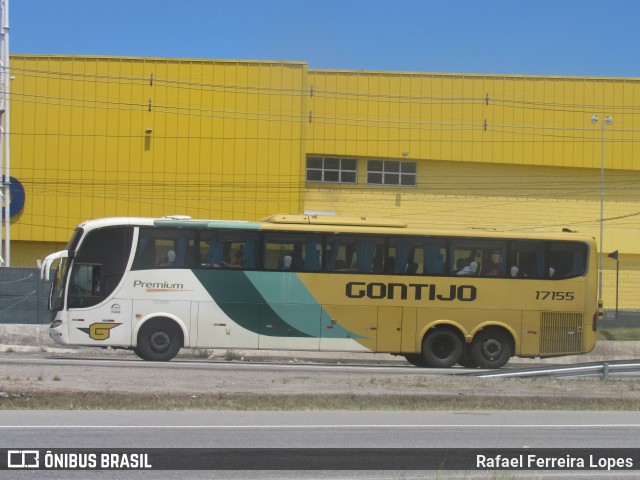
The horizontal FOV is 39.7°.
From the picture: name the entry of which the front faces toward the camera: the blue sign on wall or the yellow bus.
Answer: the blue sign on wall

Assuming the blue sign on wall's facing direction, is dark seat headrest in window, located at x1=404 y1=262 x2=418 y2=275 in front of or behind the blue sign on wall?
in front

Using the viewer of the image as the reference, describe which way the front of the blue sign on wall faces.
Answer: facing the viewer

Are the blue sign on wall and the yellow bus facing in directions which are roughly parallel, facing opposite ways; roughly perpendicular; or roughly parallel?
roughly perpendicular

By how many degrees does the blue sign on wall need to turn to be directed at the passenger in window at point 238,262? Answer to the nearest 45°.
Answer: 0° — it already faces them

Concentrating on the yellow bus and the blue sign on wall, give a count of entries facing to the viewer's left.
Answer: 1

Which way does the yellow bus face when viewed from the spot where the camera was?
facing to the left of the viewer
